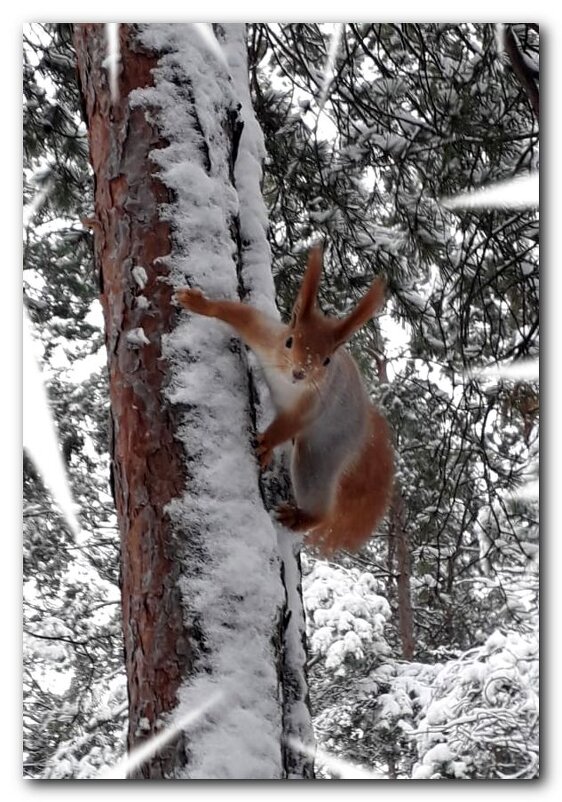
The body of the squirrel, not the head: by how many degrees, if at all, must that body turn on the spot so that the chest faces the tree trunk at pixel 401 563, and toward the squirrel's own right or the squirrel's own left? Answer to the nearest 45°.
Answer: approximately 135° to the squirrel's own right

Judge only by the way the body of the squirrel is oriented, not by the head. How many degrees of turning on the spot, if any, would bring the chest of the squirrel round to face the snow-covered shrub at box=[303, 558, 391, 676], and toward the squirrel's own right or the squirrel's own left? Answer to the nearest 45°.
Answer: approximately 135° to the squirrel's own right

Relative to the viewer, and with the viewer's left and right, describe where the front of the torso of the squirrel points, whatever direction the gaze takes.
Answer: facing the viewer and to the left of the viewer
